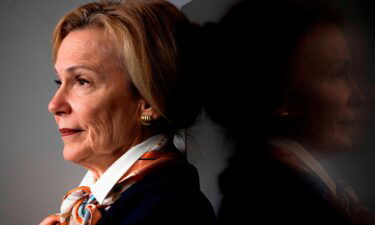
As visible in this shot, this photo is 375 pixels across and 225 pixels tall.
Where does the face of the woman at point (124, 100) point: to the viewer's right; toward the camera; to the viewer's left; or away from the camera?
to the viewer's left
